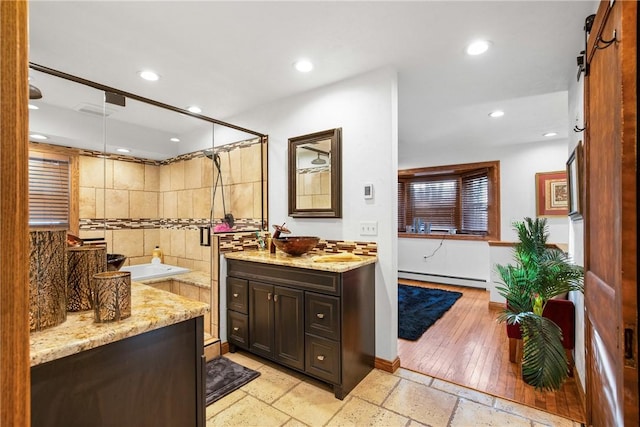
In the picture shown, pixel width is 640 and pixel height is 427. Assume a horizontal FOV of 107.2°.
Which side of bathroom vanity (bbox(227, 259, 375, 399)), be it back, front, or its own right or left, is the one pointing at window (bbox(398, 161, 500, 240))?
back

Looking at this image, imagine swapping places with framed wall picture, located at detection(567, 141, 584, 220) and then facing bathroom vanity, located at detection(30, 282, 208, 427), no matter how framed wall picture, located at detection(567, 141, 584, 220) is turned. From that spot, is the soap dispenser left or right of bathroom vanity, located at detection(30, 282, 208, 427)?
right

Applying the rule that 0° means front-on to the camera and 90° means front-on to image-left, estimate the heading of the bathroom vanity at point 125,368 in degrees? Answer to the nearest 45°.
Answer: approximately 225°

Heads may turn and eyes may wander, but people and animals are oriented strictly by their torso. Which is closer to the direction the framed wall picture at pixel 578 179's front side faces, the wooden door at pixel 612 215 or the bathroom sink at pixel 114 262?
the bathroom sink

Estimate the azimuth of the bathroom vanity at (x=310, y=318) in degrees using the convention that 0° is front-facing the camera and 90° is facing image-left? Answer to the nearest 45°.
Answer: approximately 45°

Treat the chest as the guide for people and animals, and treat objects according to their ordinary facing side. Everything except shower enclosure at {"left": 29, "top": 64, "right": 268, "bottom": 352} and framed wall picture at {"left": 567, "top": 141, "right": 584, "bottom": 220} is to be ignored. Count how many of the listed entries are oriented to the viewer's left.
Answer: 1

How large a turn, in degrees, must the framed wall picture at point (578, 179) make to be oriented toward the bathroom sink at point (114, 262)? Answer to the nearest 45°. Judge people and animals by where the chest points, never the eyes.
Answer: approximately 45° to its left

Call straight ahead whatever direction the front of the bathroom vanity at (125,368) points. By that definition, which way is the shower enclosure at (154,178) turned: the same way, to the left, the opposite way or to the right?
to the right

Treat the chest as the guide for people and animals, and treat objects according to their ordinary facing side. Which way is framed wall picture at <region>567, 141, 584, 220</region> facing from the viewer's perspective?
to the viewer's left
